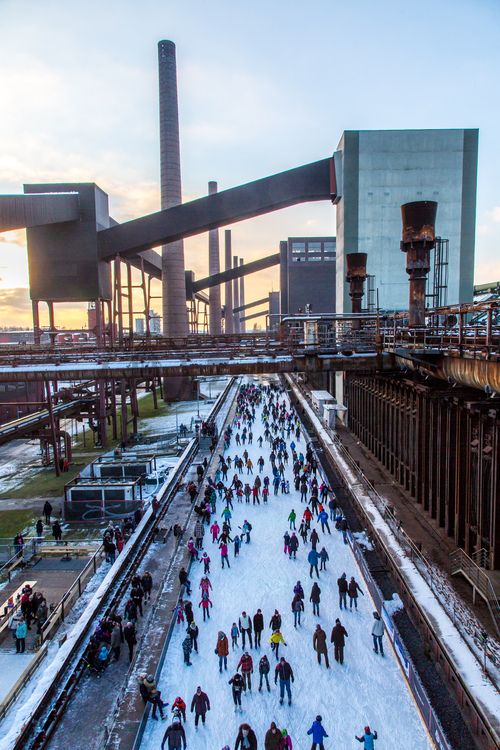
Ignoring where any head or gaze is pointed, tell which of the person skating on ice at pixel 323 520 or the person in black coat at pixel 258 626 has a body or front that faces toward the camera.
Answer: the person in black coat at pixel 258 626

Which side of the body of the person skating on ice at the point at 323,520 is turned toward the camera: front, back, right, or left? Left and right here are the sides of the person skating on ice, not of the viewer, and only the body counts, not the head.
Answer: back

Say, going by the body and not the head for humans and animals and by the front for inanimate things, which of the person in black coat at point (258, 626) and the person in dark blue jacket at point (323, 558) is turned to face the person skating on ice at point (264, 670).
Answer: the person in black coat at point (258, 626)

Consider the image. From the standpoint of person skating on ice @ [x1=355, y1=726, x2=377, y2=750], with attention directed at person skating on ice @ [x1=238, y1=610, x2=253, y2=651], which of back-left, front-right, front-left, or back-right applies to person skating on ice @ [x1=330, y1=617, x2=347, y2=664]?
front-right

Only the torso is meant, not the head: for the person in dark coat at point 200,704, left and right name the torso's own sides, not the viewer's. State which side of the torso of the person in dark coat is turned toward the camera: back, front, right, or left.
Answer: front

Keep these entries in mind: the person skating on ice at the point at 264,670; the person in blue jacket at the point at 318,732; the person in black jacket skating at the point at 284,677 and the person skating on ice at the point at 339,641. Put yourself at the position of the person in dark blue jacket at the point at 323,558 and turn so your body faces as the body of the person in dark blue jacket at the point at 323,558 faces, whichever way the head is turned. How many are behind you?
4

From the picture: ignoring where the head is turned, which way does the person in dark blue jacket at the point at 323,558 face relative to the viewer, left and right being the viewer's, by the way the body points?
facing away from the viewer

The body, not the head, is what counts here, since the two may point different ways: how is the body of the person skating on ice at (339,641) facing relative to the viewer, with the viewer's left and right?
facing away from the viewer

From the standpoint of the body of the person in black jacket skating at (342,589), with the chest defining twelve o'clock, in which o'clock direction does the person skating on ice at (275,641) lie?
the person skating on ice at (275,641) is roughly at 7 o'clock from the person in black jacket skating at (342,589).

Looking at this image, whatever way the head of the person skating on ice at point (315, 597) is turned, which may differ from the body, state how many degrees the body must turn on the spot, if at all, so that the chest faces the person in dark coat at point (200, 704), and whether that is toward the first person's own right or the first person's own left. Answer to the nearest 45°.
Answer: approximately 135° to the first person's own left

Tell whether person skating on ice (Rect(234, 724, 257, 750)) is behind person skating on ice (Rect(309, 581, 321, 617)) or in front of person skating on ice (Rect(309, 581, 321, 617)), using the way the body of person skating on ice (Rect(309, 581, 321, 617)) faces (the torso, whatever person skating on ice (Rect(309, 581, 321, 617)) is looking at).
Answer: behind
